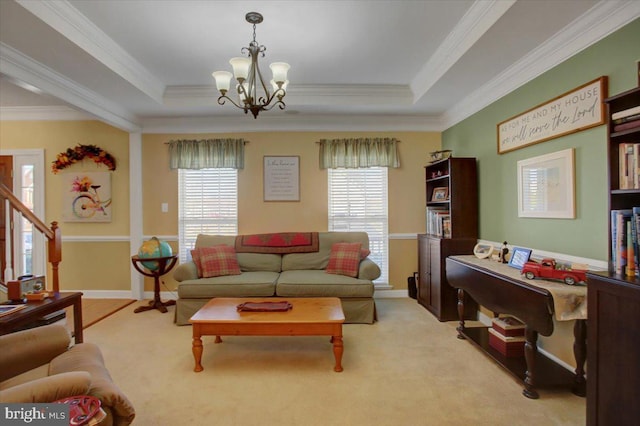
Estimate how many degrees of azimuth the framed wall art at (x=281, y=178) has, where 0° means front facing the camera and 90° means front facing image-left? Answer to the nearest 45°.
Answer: approximately 0°

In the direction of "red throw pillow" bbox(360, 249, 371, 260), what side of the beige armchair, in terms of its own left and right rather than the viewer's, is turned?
front

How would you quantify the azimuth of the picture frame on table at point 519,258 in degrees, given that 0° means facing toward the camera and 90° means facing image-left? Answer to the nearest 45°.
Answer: approximately 45°

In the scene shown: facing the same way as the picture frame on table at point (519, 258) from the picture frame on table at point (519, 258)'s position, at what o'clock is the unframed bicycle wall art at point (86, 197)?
The unframed bicycle wall art is roughly at 1 o'clock from the picture frame on table.

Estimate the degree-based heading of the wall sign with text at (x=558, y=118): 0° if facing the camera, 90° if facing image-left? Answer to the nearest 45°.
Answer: approximately 45°

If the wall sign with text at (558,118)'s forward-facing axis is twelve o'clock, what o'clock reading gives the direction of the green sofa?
The green sofa is roughly at 1 o'clock from the wall sign with text.

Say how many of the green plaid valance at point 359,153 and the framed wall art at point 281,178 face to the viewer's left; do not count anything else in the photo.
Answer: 0

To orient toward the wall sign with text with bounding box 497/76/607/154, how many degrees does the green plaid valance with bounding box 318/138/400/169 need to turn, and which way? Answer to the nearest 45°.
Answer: approximately 45° to its left

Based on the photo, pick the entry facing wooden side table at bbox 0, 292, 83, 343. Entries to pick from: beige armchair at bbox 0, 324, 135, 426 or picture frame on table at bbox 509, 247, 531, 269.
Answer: the picture frame on table

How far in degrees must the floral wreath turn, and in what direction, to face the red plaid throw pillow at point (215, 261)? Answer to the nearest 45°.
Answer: approximately 45° to its left
